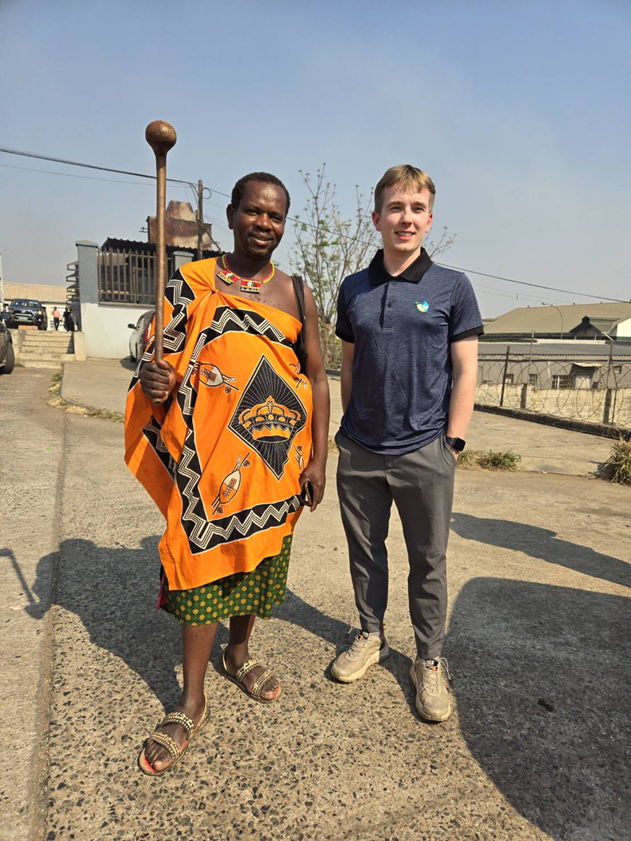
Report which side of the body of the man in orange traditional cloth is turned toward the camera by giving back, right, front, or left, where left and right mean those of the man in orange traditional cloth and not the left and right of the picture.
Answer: front

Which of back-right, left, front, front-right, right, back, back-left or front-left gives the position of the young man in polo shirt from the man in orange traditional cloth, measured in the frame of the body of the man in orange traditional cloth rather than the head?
left

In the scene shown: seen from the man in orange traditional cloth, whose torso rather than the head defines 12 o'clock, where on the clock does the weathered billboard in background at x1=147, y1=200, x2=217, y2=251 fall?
The weathered billboard in background is roughly at 6 o'clock from the man in orange traditional cloth.

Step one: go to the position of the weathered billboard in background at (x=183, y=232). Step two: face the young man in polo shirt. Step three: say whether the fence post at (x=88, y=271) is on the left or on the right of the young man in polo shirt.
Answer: right

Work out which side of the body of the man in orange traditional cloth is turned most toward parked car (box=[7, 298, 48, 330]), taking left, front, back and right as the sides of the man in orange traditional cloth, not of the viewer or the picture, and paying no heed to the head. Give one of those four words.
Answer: back

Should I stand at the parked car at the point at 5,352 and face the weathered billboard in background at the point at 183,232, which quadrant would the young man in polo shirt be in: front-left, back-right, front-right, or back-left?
back-right

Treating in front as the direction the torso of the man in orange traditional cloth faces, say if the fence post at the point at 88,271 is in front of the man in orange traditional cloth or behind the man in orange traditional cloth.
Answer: behind

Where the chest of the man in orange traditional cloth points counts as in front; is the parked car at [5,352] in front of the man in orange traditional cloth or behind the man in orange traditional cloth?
behind
